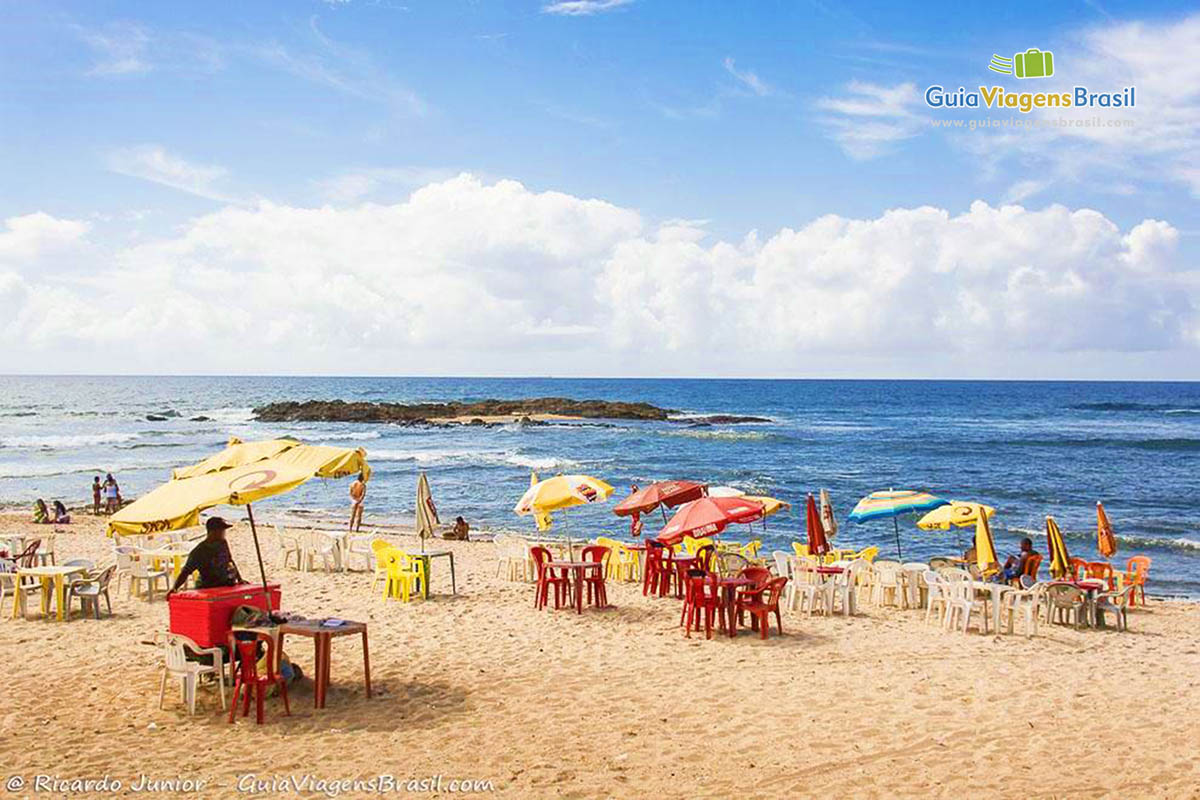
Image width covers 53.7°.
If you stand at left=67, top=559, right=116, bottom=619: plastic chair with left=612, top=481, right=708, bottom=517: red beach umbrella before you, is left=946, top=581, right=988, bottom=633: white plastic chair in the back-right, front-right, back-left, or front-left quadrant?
front-right

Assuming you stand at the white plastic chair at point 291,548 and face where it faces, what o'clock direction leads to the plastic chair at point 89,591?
The plastic chair is roughly at 4 o'clock from the white plastic chair.

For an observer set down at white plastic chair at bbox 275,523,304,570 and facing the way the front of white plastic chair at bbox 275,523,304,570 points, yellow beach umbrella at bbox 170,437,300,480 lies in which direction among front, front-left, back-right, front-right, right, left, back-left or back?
right

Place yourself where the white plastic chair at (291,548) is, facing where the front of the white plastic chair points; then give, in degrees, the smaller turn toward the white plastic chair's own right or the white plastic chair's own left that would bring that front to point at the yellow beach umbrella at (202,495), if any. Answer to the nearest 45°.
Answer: approximately 90° to the white plastic chair's own right

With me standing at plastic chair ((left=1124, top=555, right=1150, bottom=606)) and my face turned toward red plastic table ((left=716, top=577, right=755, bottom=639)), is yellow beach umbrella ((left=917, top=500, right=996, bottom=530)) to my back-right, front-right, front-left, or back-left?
front-right

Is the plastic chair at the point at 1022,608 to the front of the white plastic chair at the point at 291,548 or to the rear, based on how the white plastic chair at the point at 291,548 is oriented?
to the front

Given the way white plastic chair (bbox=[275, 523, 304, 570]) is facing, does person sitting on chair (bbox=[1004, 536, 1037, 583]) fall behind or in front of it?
in front
